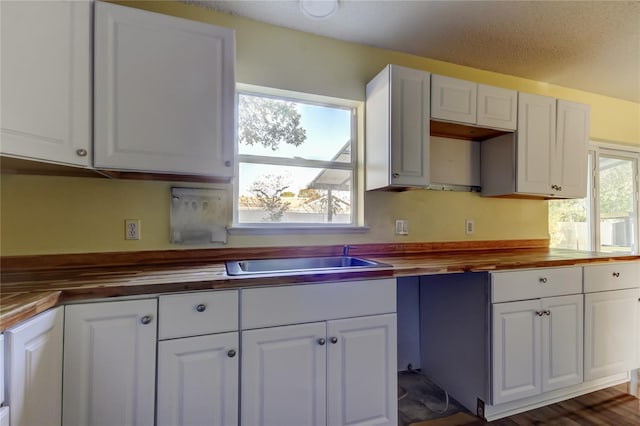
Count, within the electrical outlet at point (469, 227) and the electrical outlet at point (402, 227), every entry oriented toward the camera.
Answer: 2

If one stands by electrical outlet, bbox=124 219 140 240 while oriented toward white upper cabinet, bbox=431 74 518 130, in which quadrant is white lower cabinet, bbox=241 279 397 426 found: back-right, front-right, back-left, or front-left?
front-right

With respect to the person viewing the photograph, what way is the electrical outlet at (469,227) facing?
facing the viewer

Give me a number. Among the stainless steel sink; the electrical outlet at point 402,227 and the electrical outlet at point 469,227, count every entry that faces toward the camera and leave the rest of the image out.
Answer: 3

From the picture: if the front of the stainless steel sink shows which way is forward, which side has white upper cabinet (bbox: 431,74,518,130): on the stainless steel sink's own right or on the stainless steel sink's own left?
on the stainless steel sink's own left

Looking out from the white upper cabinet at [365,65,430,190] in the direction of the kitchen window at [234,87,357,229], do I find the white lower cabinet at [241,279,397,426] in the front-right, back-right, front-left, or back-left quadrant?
front-left

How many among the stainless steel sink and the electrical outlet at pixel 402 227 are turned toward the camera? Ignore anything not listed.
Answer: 2

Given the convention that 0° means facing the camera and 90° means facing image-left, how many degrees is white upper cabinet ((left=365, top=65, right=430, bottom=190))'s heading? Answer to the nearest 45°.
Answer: approximately 315°

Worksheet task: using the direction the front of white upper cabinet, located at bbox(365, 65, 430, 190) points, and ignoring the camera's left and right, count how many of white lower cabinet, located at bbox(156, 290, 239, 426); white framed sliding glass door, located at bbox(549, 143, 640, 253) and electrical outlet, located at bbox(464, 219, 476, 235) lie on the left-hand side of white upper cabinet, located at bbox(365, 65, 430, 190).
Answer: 2
